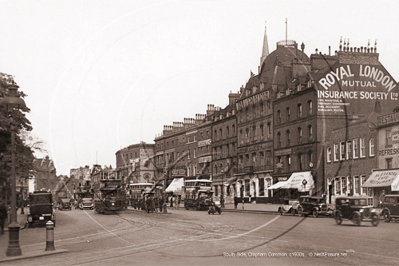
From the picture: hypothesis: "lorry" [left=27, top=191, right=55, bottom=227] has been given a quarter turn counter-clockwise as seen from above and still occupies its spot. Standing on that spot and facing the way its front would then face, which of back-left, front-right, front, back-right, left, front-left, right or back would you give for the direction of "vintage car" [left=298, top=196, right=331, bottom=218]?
back

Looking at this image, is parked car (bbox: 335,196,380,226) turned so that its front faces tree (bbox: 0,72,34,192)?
no

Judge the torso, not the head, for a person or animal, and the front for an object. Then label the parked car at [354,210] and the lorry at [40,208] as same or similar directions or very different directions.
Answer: very different directions

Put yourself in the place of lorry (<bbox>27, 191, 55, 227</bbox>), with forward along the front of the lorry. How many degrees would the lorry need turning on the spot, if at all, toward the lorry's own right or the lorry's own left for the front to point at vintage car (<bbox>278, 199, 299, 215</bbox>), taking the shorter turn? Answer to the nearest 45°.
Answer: approximately 90° to the lorry's own right

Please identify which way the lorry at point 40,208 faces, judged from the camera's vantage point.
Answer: facing away from the viewer

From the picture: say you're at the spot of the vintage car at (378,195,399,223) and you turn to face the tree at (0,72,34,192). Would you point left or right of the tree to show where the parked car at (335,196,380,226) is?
left

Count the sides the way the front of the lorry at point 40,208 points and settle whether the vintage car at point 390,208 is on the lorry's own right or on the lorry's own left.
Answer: on the lorry's own right

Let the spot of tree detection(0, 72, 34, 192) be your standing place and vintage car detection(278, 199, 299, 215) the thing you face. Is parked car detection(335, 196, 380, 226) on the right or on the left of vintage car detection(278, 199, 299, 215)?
right

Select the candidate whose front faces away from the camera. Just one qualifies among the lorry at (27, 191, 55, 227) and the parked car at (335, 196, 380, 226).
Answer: the lorry
